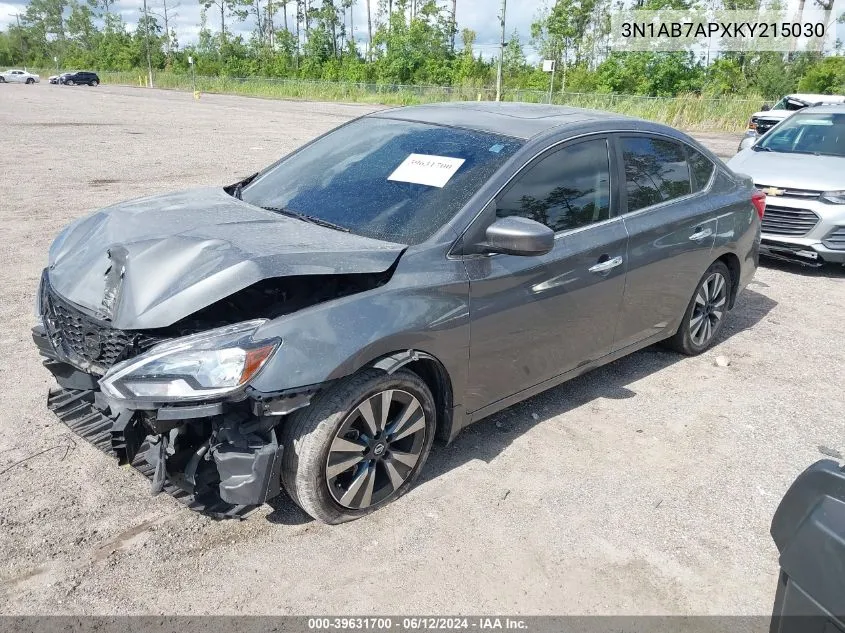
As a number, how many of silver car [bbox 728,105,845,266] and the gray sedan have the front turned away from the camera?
0

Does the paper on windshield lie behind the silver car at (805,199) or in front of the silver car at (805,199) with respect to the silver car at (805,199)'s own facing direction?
in front

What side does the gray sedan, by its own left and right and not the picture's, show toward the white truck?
back

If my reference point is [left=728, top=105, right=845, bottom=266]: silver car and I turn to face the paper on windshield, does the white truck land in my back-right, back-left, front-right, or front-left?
back-right

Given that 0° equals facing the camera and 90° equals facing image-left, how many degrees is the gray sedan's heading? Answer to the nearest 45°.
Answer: approximately 45°

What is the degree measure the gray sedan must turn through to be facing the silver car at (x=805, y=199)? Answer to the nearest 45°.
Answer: approximately 180°

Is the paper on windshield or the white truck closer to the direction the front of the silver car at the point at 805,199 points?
the paper on windshield

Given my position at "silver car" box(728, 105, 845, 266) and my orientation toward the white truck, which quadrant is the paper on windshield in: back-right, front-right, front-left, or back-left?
back-left

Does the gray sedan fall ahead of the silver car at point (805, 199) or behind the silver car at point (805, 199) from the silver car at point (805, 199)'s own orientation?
ahead

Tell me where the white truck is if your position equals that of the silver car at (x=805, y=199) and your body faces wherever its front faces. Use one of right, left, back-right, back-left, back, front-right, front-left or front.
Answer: back-right

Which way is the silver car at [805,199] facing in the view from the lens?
facing the viewer and to the left of the viewer
